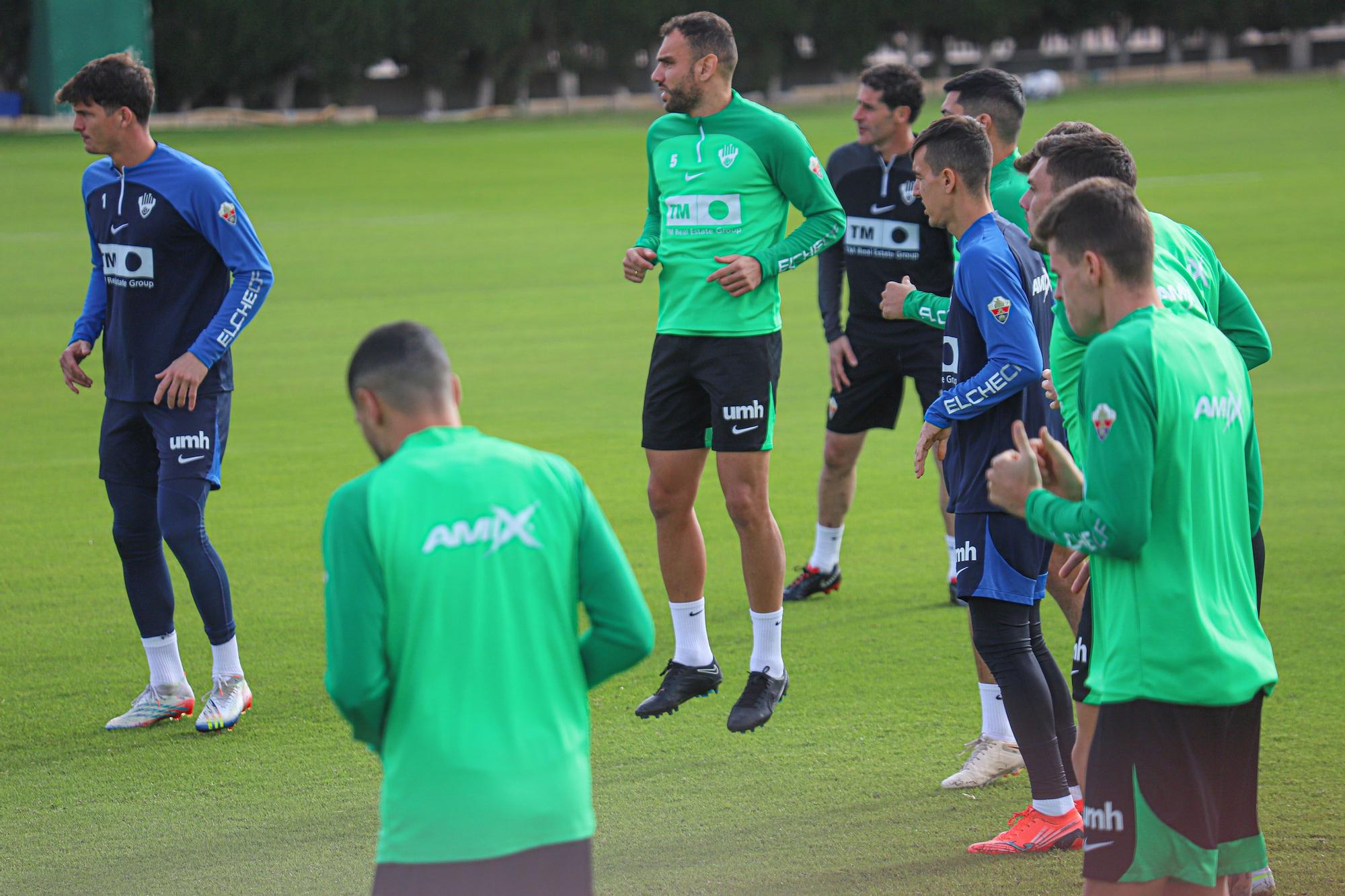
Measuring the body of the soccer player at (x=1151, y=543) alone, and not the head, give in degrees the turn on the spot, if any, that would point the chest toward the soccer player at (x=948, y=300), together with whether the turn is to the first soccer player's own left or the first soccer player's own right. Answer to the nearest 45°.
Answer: approximately 45° to the first soccer player's own right

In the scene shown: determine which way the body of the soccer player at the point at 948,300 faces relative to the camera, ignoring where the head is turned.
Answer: to the viewer's left

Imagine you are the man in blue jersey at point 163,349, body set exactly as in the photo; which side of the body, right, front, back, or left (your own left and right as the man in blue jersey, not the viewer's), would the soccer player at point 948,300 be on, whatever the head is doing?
left

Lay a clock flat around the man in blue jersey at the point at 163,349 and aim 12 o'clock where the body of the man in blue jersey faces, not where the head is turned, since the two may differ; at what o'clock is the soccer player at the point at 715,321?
The soccer player is roughly at 8 o'clock from the man in blue jersey.

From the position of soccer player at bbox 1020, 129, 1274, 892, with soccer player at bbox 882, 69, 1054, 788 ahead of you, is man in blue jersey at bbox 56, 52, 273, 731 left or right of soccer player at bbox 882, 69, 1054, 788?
left

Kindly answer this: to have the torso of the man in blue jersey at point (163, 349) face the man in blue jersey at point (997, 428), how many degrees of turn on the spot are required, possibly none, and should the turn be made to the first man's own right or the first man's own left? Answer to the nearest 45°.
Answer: approximately 90° to the first man's own left

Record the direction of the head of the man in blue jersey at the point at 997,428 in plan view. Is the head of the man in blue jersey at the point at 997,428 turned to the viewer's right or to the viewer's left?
to the viewer's left

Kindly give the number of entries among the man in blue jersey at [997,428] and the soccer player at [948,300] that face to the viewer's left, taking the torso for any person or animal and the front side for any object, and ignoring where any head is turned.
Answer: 2

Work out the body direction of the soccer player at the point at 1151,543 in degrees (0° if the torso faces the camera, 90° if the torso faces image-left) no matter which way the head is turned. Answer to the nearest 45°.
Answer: approximately 135°

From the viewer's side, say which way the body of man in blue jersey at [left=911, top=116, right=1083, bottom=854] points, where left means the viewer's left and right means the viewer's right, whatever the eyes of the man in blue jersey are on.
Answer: facing to the left of the viewer

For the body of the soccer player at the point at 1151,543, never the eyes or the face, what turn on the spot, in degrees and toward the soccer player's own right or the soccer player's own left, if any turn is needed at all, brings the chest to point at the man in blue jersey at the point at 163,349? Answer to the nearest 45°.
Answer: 0° — they already face them
